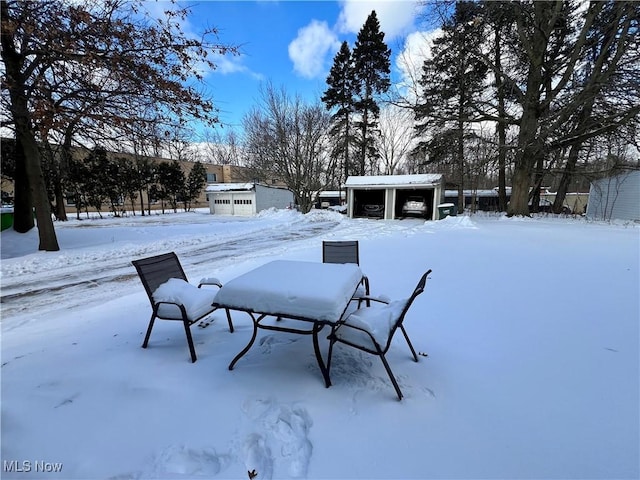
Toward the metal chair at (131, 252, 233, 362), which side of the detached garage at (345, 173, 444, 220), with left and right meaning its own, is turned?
front

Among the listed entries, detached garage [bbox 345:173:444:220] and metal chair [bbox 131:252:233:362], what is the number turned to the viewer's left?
0

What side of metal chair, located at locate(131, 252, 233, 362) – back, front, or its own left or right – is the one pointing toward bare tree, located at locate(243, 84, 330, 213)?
left

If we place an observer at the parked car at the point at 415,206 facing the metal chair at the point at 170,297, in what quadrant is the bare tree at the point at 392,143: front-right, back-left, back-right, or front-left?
back-right

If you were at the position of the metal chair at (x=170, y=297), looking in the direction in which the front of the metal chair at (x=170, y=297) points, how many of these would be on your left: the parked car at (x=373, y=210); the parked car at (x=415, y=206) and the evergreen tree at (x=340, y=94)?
3

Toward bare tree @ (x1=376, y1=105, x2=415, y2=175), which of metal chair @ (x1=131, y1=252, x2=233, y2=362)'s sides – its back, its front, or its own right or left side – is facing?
left

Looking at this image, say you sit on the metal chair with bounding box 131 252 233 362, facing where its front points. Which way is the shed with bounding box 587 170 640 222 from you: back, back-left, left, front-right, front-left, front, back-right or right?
front-left

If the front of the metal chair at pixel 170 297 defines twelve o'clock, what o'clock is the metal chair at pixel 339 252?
the metal chair at pixel 339 252 is roughly at 10 o'clock from the metal chair at pixel 170 297.

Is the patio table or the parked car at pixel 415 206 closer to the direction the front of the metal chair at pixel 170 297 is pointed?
the patio table

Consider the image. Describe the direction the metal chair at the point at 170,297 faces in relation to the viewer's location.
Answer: facing the viewer and to the right of the viewer

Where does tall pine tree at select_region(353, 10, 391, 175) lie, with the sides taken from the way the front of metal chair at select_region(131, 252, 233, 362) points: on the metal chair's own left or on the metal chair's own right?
on the metal chair's own left

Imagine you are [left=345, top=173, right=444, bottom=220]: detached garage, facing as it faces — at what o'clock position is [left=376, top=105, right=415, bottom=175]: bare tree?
The bare tree is roughly at 6 o'clock from the detached garage.

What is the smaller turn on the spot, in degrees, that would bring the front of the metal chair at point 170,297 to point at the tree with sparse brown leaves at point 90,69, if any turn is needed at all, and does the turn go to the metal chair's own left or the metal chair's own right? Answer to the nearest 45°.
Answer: approximately 135° to the metal chair's own left

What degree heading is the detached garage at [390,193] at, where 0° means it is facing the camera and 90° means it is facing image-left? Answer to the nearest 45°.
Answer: approximately 0°

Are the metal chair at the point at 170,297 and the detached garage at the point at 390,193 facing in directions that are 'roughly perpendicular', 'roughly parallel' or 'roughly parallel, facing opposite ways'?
roughly perpendicular
